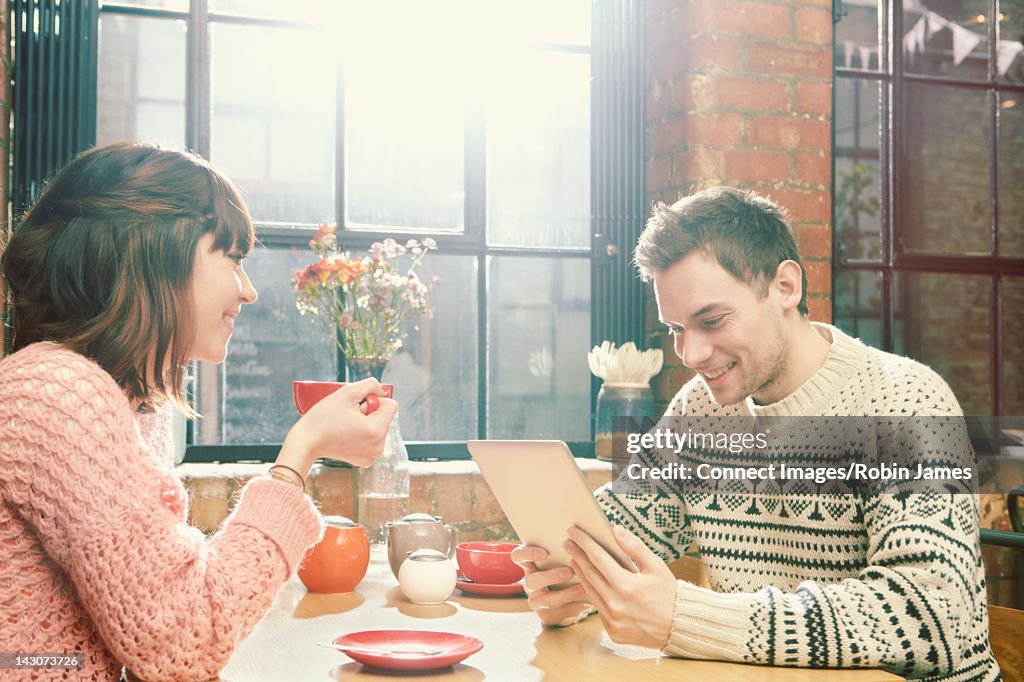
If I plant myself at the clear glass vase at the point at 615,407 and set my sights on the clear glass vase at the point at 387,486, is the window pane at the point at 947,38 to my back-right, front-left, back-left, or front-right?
back-left

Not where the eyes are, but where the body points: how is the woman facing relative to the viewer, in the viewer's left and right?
facing to the right of the viewer

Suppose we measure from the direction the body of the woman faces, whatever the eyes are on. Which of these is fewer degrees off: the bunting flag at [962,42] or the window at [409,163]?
the bunting flag

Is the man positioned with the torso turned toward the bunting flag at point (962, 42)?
no

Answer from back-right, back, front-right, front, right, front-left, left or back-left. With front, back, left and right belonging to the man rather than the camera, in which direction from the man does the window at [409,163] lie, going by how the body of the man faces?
right

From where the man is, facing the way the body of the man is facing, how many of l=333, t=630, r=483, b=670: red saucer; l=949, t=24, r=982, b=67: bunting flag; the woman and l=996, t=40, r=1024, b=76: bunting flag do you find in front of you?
2

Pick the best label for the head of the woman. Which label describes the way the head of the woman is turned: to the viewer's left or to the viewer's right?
to the viewer's right

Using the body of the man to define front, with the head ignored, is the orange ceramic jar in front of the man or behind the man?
in front

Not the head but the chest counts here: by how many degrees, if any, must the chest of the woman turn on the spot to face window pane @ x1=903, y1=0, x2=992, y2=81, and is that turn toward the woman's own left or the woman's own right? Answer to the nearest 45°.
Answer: approximately 45° to the woman's own left

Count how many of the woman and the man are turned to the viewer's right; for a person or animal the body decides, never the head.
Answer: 1

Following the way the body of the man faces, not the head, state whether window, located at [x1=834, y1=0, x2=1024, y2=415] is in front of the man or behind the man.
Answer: behind

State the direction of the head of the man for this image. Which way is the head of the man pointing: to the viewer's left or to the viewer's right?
to the viewer's left

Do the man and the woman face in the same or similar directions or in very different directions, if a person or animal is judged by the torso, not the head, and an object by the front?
very different directions

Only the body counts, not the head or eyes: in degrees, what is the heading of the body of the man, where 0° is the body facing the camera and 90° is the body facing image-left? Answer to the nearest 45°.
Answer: approximately 45°
